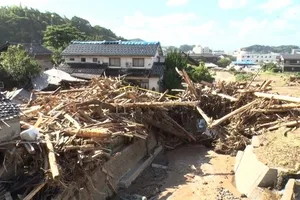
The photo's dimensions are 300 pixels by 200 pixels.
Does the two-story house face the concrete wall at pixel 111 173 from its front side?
yes

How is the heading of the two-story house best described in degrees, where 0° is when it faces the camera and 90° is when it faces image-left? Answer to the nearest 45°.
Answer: approximately 0°

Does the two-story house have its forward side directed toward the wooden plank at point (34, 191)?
yes

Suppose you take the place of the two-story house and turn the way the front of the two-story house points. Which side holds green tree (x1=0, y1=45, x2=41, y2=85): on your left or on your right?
on your right

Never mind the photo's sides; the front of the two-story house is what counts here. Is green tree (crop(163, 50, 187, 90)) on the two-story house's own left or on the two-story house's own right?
on the two-story house's own left

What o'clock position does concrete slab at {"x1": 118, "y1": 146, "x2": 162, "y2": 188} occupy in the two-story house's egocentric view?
The concrete slab is roughly at 12 o'clock from the two-story house.

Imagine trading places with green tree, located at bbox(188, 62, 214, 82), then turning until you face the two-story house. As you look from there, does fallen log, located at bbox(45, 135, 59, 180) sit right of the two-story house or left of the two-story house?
left

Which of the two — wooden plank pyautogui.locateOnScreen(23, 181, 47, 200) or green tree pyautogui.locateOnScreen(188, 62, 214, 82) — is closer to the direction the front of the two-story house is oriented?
the wooden plank

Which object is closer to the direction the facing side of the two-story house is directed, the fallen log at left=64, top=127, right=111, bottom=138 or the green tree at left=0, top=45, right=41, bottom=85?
the fallen log

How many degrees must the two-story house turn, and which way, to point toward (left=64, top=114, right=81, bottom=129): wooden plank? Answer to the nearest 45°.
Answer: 0° — it already faces it

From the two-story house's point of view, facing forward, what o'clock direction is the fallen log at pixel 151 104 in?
The fallen log is roughly at 12 o'clock from the two-story house.

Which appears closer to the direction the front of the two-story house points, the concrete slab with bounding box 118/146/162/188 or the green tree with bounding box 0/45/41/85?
the concrete slab

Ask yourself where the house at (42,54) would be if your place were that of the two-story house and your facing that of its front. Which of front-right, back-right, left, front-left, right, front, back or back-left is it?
back-right

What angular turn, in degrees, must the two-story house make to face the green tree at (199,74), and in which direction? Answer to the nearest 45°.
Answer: approximately 90° to its left

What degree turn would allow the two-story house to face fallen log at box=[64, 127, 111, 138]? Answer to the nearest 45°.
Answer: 0° — it already faces it
